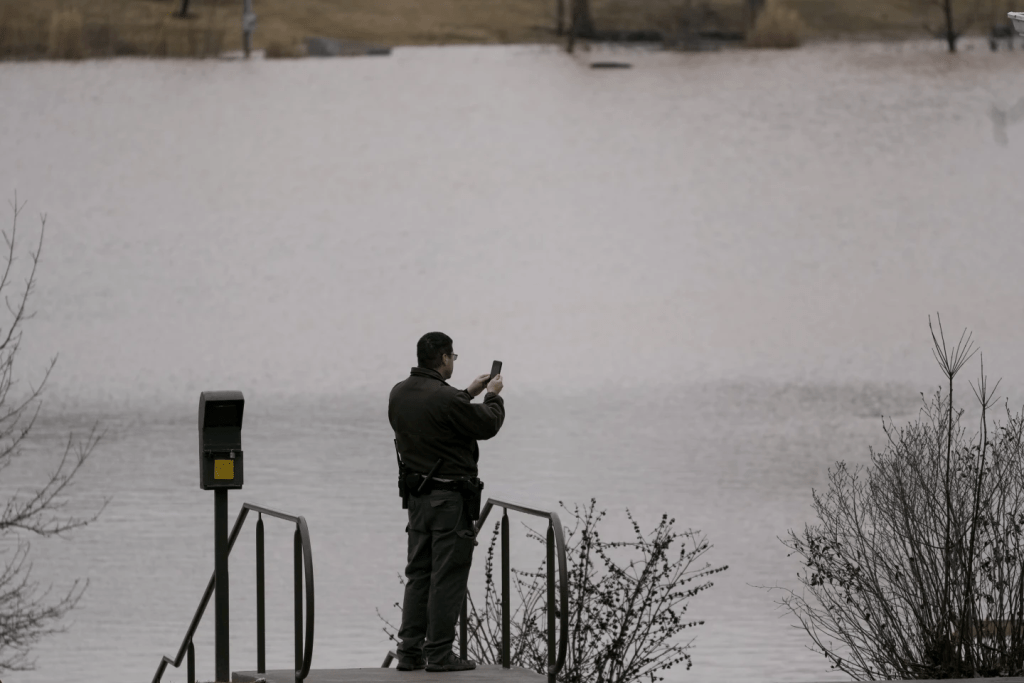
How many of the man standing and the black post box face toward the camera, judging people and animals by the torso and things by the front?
1

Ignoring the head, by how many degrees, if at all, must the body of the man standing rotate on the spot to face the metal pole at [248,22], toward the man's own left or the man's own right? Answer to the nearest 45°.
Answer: approximately 45° to the man's own left

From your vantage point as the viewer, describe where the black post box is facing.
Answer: facing the viewer

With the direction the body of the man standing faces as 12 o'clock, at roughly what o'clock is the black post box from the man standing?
The black post box is roughly at 8 o'clock from the man standing.

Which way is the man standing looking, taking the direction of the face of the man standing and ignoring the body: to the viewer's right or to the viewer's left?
to the viewer's right

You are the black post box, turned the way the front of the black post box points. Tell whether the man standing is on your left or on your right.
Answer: on your left

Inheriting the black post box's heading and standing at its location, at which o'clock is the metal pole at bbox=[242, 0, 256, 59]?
The metal pole is roughly at 6 o'clock from the black post box.

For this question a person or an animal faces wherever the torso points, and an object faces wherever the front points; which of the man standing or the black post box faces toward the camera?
the black post box

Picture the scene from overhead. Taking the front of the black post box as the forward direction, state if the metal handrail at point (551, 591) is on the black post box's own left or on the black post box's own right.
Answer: on the black post box's own left

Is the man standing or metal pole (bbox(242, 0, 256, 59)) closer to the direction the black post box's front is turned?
the man standing
